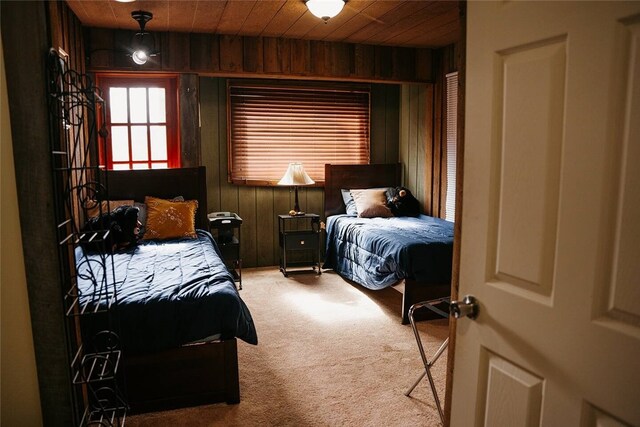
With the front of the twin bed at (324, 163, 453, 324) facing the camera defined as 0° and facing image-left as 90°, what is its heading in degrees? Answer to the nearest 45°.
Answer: approximately 315°

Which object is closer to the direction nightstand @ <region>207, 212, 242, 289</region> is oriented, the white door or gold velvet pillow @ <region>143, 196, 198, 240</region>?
the white door

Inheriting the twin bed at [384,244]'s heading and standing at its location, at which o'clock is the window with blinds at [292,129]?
The window with blinds is roughly at 6 o'clock from the twin bed.

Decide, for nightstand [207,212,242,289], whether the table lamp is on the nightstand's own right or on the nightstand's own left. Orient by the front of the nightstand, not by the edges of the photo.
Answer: on the nightstand's own left

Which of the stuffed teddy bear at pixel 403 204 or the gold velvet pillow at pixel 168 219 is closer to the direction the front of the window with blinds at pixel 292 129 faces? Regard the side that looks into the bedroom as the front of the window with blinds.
the gold velvet pillow

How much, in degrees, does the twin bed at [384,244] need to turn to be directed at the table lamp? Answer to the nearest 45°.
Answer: approximately 180°

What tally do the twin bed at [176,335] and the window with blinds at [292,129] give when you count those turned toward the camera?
2

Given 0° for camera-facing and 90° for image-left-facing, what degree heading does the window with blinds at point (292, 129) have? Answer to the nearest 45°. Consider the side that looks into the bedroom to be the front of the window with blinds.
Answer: approximately 0°

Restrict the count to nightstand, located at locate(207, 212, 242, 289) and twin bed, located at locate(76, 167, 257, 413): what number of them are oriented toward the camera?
2
